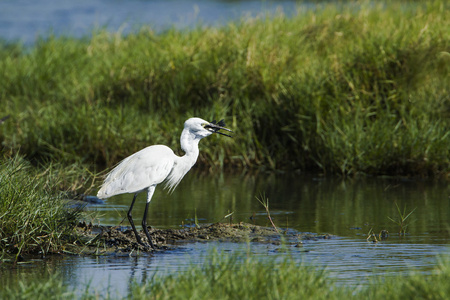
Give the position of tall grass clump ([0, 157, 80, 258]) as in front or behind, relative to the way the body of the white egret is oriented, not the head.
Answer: behind

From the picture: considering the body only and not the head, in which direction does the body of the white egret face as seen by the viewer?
to the viewer's right
